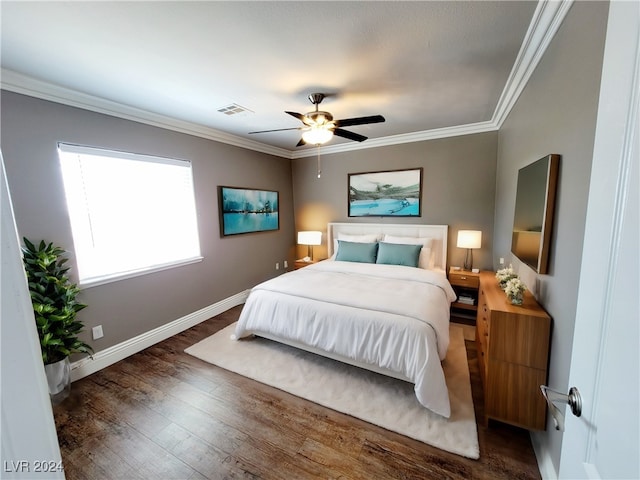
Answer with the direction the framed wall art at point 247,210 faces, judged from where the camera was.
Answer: facing the viewer and to the right of the viewer

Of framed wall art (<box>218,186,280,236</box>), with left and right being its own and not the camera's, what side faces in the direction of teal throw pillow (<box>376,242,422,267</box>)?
front

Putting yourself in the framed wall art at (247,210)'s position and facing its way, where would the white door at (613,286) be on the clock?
The white door is roughly at 1 o'clock from the framed wall art.

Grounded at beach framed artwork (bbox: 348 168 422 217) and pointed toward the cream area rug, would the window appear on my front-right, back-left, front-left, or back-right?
front-right

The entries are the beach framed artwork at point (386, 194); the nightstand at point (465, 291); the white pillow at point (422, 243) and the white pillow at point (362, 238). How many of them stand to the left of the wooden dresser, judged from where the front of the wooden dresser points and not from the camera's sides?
0

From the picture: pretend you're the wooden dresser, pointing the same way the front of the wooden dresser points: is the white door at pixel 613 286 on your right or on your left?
on your left

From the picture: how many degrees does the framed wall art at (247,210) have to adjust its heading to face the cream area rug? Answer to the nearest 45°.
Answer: approximately 45° to its right

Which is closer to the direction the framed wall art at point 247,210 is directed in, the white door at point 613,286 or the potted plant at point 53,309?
the white door

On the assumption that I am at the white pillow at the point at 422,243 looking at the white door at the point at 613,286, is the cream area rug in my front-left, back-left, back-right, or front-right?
front-right

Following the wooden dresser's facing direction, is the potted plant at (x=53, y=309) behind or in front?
in front

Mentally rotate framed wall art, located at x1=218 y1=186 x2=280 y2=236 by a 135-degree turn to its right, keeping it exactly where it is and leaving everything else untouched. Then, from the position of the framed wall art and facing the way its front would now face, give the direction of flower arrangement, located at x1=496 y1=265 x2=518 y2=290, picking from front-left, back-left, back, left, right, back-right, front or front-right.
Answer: back-left

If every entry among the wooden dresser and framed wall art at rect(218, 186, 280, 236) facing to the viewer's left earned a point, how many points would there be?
1

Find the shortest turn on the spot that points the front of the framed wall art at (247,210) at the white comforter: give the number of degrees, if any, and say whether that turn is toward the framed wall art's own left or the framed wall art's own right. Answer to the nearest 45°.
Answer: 0° — it already faces it

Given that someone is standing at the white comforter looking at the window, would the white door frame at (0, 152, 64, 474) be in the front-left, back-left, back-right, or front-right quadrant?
front-left

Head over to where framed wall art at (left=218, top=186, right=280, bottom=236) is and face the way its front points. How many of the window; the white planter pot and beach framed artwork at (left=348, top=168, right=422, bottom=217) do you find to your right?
2

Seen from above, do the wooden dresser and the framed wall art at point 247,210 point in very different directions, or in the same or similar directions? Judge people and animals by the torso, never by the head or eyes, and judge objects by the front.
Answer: very different directions

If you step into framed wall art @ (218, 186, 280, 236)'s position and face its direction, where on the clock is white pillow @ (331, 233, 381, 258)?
The white pillow is roughly at 11 o'clock from the framed wall art.

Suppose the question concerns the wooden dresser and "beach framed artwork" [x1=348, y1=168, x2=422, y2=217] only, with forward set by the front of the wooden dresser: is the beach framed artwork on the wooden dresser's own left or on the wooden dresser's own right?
on the wooden dresser's own right

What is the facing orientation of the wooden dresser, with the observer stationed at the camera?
facing to the left of the viewer

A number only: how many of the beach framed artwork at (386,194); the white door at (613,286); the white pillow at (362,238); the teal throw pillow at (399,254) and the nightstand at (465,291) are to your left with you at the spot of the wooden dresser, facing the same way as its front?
1
